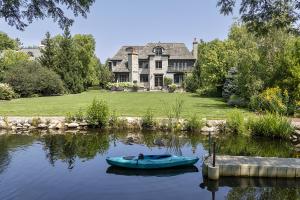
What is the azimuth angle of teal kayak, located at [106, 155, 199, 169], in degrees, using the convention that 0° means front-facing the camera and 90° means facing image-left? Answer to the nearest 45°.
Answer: approximately 270°

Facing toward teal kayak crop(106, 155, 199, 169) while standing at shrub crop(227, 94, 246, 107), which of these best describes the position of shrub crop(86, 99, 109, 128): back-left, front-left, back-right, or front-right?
front-right

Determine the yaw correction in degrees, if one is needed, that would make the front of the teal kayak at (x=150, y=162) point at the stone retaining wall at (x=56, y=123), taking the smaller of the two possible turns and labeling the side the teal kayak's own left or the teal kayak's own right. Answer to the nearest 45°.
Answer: approximately 135° to the teal kayak's own left

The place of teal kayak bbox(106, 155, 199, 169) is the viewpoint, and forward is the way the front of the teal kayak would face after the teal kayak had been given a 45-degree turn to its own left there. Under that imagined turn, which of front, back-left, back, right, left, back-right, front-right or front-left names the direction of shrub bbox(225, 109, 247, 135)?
front

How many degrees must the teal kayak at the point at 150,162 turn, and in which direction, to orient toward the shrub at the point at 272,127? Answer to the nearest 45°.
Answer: approximately 45° to its left

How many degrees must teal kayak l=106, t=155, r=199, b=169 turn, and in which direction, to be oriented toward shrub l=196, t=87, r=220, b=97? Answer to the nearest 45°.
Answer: approximately 90° to its left

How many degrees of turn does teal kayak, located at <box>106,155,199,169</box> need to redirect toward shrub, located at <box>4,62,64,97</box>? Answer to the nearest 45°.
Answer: approximately 135° to its left
